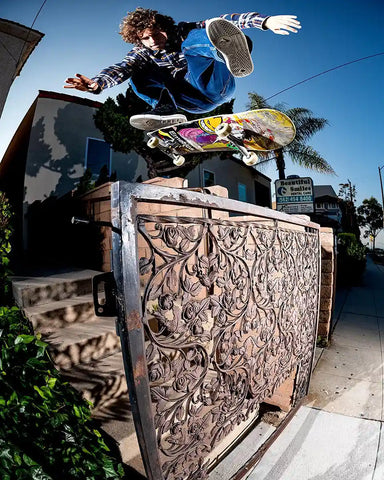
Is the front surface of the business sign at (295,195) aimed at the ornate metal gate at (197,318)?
yes

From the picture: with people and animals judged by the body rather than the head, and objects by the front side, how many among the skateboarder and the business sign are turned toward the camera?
2

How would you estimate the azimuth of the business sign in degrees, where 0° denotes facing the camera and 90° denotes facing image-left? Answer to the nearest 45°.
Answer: approximately 0°

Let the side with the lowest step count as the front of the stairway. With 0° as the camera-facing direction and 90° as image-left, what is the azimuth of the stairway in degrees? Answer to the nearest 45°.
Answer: approximately 315°

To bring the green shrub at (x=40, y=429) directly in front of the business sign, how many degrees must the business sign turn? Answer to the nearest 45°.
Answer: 0° — it already faces it

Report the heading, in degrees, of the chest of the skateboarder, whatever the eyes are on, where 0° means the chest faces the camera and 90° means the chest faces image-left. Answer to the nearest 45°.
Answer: approximately 0°

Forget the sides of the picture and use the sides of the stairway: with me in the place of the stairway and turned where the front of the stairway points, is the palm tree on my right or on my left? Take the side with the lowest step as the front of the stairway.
on my left
